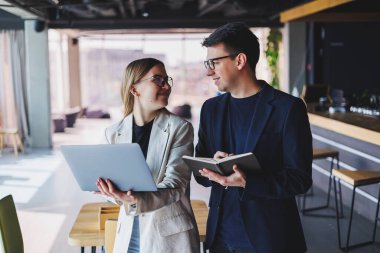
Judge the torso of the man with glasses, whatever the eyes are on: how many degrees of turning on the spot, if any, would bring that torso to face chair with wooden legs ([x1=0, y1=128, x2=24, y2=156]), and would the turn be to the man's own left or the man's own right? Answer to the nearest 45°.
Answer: approximately 90° to the man's own right

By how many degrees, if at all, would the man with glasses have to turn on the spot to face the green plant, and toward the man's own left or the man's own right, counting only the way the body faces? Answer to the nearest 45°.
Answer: approximately 135° to the man's own right

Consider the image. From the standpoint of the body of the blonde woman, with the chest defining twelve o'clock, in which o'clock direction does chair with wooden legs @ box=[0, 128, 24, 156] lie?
The chair with wooden legs is roughly at 4 o'clock from the blonde woman.

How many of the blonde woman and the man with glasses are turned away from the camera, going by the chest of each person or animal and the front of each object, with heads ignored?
0
